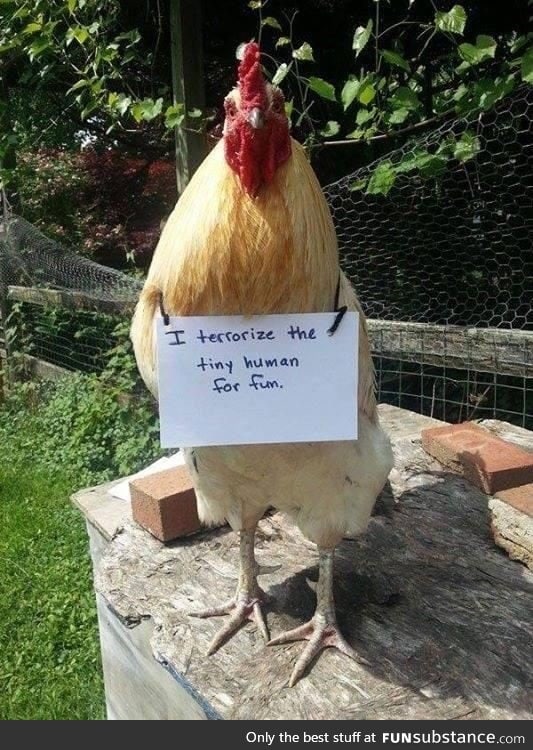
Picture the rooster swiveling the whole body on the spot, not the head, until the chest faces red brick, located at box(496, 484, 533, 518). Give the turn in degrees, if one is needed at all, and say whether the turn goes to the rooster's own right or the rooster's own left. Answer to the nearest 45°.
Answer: approximately 135° to the rooster's own left

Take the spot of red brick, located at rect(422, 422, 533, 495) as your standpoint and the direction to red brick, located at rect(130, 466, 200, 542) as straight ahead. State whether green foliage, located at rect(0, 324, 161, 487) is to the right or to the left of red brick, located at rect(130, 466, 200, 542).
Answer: right

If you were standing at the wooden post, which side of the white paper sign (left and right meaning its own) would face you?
back

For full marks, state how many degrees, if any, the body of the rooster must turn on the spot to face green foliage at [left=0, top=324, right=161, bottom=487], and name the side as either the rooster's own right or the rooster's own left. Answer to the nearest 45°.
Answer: approximately 135° to the rooster's own right

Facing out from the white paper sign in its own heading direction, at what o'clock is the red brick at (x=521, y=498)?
The red brick is roughly at 8 o'clock from the white paper sign.

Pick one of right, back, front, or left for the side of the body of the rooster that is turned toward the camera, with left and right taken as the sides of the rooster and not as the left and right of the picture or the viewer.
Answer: front

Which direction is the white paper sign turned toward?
toward the camera

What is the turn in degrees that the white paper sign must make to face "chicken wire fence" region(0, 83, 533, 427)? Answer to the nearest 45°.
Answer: approximately 135° to its left
